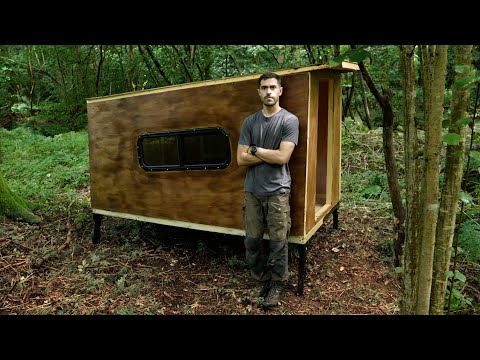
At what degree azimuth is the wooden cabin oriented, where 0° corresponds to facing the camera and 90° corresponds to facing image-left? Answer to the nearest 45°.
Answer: approximately 315°

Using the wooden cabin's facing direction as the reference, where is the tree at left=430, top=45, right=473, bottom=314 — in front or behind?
in front

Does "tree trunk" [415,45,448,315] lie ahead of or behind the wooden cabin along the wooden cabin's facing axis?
ahead

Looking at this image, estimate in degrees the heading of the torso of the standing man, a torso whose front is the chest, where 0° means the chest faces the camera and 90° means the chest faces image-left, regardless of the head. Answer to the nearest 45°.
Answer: approximately 0°
